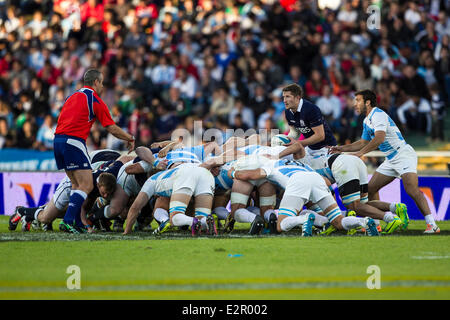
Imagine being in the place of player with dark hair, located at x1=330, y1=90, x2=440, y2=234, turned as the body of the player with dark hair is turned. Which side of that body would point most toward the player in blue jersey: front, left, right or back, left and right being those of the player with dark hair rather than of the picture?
front

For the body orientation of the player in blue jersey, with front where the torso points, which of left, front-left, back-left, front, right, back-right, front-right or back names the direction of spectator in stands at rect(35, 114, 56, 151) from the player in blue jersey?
right

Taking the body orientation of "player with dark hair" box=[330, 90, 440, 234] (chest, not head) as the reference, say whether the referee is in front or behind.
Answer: in front

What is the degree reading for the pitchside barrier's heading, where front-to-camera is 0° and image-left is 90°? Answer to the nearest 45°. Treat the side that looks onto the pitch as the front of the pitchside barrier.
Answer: approximately 0°

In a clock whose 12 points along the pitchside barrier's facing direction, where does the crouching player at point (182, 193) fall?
The crouching player is roughly at 11 o'clock from the pitchside barrier.

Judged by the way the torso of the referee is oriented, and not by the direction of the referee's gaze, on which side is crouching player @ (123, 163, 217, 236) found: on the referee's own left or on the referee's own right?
on the referee's own right

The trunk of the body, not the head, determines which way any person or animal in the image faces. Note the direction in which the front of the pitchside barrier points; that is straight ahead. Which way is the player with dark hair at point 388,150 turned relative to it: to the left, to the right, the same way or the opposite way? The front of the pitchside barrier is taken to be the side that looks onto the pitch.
to the right

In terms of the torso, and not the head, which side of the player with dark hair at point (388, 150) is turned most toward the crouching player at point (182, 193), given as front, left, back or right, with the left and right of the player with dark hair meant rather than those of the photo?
front

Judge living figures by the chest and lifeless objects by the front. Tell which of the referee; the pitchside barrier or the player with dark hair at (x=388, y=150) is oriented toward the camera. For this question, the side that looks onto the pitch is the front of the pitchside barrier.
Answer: the pitchside barrier

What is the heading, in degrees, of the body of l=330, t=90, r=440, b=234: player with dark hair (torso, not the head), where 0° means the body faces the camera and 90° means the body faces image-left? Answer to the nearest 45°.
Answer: approximately 90°

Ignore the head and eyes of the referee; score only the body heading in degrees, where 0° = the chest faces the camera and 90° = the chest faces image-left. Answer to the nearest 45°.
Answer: approximately 225°

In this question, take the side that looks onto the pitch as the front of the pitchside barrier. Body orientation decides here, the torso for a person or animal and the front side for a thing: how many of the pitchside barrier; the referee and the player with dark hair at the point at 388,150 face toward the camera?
1

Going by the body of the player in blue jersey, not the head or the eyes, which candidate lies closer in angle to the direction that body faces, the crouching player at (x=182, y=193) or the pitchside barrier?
the crouching player

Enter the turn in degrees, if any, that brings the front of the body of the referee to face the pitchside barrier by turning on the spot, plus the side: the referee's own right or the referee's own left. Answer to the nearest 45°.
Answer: approximately 45° to the referee's own left

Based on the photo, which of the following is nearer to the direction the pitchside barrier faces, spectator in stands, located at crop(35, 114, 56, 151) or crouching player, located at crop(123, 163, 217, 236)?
the crouching player

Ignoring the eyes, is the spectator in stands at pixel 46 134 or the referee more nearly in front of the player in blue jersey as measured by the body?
the referee
